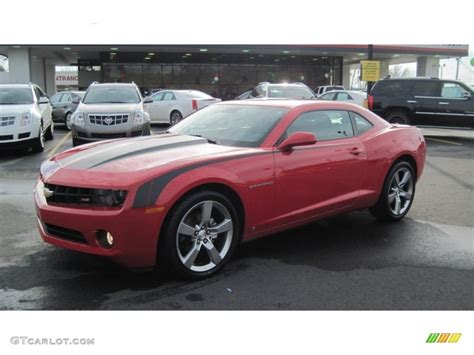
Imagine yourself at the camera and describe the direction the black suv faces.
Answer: facing to the right of the viewer

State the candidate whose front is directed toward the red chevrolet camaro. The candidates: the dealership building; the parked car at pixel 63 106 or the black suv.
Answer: the dealership building

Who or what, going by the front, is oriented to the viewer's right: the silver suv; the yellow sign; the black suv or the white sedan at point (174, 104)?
the black suv

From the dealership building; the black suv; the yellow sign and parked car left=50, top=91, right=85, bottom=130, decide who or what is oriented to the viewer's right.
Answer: the black suv

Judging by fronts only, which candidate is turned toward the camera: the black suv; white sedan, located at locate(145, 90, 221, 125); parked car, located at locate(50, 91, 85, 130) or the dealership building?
the dealership building

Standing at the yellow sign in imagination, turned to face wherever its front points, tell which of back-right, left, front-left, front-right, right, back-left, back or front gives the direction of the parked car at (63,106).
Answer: right

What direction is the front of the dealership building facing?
toward the camera

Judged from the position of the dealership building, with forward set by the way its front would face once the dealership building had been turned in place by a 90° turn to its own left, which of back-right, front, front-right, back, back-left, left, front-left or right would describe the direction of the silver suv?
right

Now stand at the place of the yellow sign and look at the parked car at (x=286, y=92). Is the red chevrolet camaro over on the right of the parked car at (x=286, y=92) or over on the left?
left

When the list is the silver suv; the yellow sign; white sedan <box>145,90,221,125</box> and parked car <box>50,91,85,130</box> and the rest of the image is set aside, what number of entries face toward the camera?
2

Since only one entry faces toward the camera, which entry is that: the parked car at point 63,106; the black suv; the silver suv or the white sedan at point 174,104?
the silver suv

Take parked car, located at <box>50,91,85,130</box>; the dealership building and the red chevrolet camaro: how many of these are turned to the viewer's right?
0

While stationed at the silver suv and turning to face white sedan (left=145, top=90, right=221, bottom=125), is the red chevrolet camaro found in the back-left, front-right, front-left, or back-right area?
back-right
